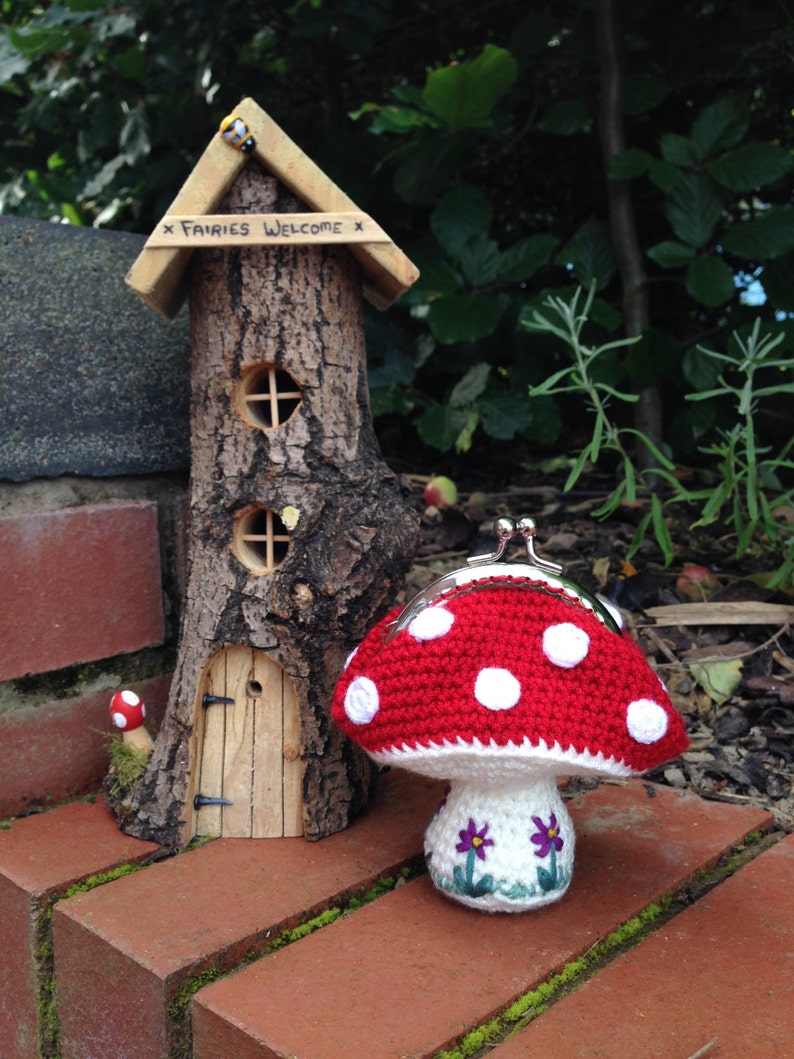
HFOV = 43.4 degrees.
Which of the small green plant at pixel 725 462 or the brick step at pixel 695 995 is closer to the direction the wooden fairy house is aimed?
the brick step

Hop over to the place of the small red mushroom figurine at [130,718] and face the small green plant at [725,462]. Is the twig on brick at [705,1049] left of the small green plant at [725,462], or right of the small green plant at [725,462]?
right

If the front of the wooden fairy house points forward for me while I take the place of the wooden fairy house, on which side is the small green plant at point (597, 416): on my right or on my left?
on my left

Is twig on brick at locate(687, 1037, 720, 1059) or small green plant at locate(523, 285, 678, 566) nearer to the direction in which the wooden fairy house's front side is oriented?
the twig on brick

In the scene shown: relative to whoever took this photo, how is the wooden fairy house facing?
facing the viewer

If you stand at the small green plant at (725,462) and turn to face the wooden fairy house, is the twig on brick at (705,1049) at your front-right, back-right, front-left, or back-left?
front-left

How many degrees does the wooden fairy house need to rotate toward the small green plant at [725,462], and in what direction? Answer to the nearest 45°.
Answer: approximately 90° to its left

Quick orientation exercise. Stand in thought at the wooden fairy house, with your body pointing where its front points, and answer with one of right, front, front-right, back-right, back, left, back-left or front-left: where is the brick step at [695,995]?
front-left

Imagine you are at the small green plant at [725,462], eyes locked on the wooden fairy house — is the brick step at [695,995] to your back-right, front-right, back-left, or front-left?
front-left
